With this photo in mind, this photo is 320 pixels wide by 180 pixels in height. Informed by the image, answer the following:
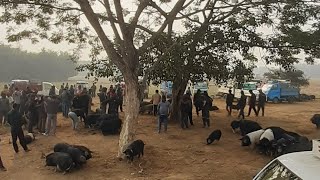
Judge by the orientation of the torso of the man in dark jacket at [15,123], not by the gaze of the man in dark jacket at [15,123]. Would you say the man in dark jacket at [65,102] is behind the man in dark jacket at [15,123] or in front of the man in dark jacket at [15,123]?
in front

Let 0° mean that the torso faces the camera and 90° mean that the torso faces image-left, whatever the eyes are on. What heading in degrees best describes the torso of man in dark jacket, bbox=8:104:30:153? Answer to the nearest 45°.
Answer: approximately 180°

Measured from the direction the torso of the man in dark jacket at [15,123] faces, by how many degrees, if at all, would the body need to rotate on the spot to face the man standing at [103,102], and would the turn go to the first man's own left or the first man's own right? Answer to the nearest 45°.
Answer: approximately 45° to the first man's own right

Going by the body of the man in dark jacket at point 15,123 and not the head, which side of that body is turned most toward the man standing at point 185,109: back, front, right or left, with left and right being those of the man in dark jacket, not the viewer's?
right
